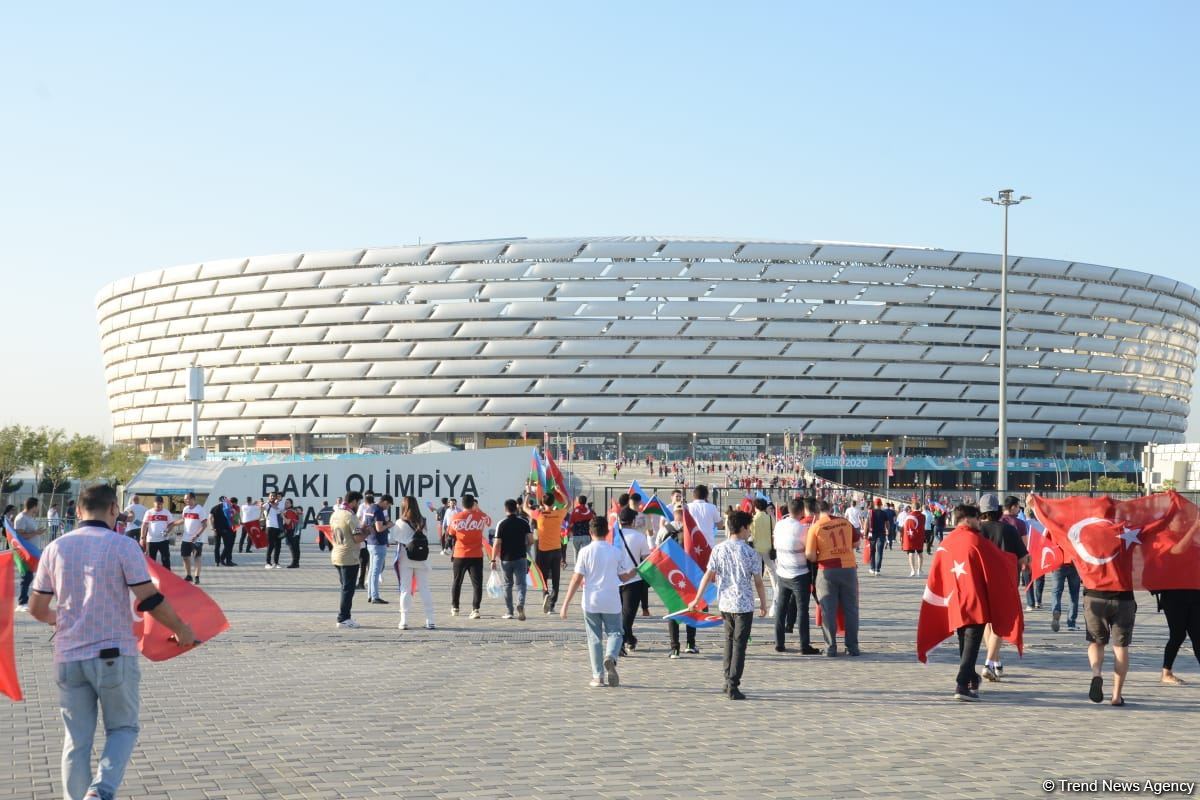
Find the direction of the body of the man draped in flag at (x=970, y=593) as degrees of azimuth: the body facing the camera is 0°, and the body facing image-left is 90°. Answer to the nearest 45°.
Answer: approximately 180°

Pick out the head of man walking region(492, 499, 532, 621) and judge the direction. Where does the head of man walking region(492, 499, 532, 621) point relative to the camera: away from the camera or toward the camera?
away from the camera

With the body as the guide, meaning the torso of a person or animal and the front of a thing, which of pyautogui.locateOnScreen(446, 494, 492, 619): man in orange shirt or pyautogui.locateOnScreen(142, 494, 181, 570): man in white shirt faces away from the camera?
the man in orange shirt

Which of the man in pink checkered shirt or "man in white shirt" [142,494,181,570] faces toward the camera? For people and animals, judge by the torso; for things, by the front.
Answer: the man in white shirt

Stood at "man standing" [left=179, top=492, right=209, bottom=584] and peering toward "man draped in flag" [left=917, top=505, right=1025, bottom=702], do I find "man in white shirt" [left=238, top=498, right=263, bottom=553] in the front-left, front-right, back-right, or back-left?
back-left

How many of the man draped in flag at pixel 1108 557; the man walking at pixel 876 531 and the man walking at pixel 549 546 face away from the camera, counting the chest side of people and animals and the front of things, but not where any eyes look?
3

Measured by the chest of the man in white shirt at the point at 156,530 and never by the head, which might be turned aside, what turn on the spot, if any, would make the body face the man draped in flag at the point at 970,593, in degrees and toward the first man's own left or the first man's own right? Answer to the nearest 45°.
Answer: approximately 45° to the first man's own left

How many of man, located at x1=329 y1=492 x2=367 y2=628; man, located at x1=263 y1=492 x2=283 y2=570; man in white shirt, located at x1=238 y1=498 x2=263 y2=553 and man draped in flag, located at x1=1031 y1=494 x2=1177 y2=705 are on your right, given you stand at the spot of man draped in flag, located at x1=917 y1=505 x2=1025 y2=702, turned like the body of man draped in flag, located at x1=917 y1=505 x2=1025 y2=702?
1

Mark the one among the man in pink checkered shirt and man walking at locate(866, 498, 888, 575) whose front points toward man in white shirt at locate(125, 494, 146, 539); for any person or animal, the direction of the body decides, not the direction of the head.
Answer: the man in pink checkered shirt

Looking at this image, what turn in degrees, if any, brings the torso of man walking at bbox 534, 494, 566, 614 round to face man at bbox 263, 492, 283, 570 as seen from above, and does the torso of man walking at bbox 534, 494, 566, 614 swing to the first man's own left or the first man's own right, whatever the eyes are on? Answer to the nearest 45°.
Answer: approximately 45° to the first man's own left

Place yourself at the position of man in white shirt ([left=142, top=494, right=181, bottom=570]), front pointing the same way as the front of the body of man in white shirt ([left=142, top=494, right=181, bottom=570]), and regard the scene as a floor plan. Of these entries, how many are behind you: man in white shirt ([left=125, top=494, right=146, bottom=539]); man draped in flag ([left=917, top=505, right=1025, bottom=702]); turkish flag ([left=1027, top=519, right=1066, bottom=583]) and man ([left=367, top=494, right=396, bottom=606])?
1

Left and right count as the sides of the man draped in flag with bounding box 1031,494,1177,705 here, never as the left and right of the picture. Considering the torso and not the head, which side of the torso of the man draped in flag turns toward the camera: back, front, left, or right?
back

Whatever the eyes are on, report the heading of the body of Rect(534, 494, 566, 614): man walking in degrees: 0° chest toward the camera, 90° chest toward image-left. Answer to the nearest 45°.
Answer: approximately 180°

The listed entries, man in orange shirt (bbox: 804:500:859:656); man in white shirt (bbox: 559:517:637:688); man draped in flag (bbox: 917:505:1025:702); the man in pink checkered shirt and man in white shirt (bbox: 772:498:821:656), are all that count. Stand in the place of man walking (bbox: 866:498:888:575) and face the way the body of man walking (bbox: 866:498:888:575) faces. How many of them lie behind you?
5

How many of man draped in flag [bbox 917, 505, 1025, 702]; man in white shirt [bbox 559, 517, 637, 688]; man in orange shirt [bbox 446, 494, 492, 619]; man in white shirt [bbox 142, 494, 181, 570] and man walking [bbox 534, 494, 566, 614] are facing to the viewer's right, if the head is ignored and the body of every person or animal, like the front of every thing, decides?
0

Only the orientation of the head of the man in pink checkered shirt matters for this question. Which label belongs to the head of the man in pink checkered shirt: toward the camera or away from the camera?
away from the camera

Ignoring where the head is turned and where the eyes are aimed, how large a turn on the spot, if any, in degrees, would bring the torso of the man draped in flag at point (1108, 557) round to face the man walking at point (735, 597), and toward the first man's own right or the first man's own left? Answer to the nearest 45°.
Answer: approximately 90° to the first man's own left

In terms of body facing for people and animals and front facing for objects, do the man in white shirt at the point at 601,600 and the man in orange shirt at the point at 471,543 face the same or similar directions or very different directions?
same or similar directions
